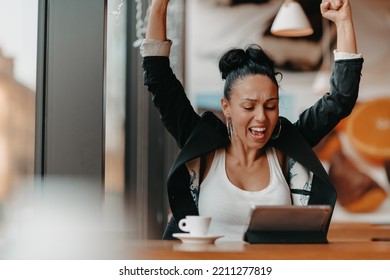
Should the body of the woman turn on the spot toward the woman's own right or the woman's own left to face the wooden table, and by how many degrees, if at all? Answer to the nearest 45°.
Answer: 0° — they already face it

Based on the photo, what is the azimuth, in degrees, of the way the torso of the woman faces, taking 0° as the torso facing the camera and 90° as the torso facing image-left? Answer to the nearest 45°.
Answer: approximately 0°

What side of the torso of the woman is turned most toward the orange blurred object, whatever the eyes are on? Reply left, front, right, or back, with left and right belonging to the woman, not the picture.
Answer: back
